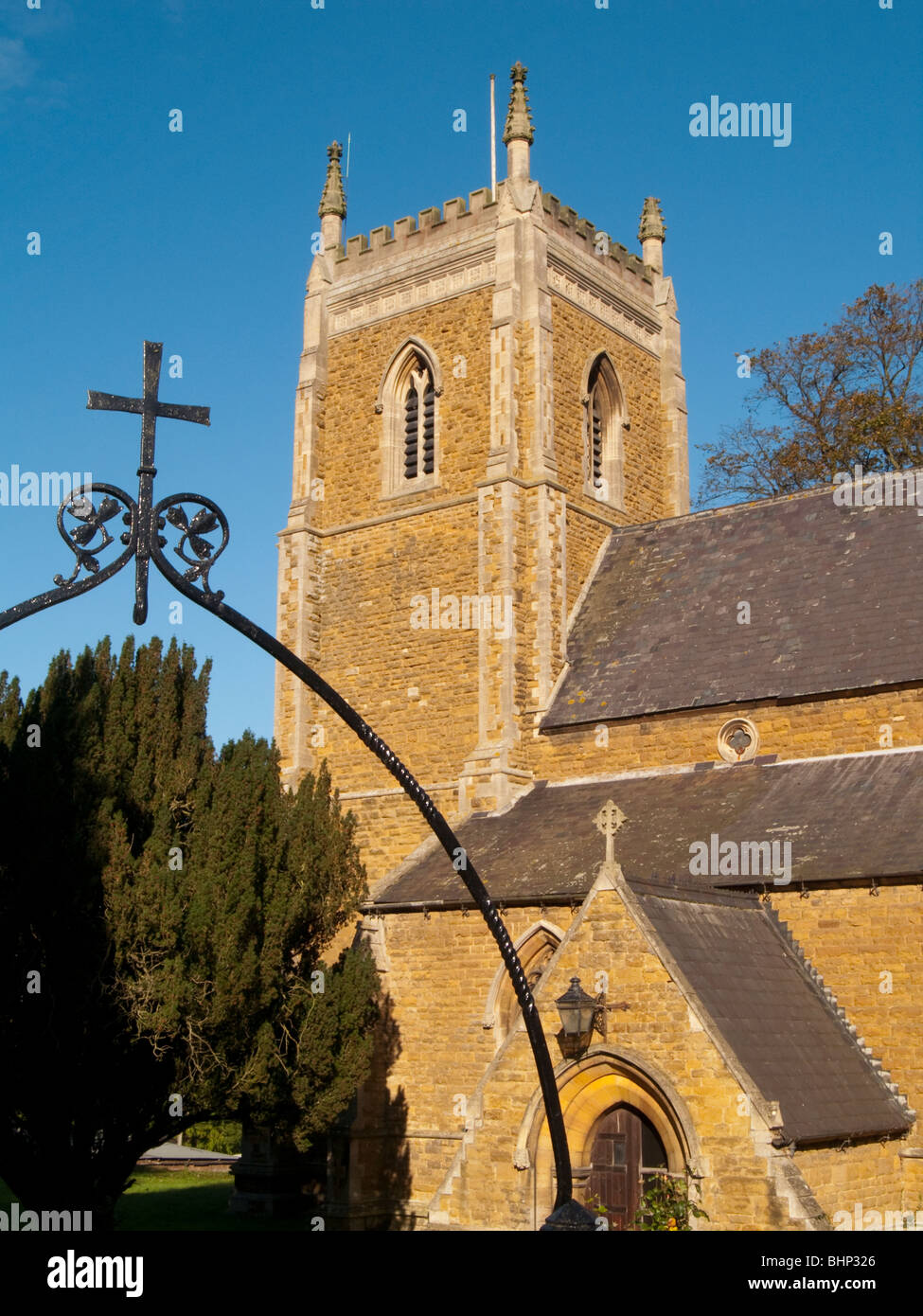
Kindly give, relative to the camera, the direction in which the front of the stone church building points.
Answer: facing the viewer and to the left of the viewer

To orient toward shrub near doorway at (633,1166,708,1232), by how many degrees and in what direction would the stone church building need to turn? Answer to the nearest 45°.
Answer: approximately 45° to its left
